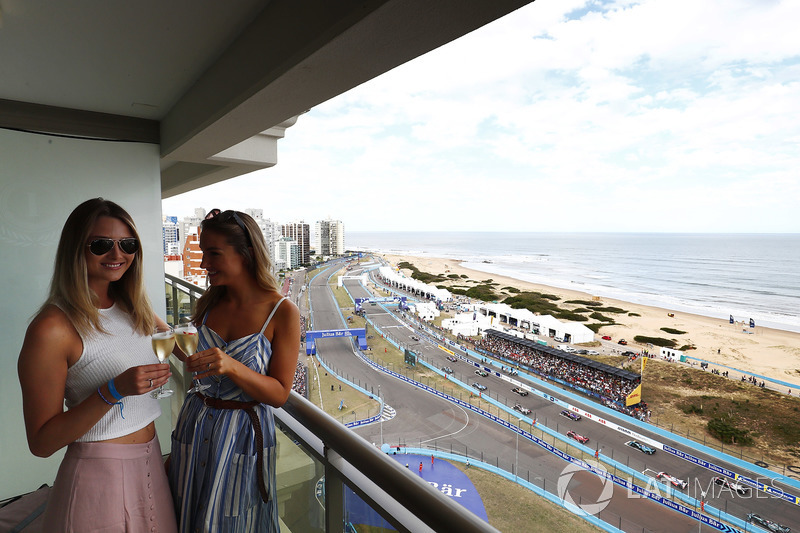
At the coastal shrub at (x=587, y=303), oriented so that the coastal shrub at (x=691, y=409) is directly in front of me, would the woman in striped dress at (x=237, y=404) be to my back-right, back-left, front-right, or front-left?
front-right

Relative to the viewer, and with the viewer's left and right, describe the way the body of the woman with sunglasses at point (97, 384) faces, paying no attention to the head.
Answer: facing the viewer and to the right of the viewer

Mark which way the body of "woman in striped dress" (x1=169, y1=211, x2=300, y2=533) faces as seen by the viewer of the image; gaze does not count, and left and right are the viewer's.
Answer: facing the viewer and to the left of the viewer

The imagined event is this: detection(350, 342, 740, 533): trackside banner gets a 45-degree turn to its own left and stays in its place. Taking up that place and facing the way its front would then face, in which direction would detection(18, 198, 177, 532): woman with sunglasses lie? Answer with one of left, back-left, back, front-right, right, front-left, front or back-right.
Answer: front

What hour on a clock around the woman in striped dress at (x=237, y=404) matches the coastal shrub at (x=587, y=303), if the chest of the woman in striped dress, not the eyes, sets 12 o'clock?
The coastal shrub is roughly at 6 o'clock from the woman in striped dress.

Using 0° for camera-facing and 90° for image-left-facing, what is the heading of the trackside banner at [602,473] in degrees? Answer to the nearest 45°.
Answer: approximately 45°

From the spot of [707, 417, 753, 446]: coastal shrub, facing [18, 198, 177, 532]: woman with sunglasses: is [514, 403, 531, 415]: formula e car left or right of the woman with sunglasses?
right

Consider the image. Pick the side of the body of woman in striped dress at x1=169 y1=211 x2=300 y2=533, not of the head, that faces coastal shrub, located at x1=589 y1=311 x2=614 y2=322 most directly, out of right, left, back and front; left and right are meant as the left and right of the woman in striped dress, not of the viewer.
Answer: back

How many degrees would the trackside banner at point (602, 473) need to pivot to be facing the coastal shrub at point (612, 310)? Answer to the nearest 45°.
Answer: approximately 135° to its right

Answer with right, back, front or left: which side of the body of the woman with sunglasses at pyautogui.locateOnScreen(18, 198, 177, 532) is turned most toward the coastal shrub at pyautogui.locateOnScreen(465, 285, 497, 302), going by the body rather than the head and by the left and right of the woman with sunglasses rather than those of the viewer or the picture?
left

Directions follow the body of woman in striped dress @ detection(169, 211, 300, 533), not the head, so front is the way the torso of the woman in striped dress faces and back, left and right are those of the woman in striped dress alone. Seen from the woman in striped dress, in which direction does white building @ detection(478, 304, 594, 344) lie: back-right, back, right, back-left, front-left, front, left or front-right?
back

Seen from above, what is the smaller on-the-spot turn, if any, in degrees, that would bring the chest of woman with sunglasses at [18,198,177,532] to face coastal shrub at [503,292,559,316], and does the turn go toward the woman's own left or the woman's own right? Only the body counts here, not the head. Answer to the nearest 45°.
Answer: approximately 90° to the woman's own left

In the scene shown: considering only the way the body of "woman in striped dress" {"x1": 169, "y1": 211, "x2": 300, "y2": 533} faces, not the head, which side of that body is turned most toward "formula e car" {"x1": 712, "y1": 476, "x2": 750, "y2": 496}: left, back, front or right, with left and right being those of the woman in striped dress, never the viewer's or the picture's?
back

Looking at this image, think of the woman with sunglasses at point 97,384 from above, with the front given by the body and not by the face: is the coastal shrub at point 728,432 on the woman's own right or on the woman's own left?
on the woman's own left
